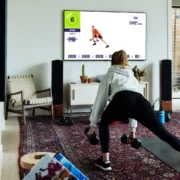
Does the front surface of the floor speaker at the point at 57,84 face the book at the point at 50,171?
yes

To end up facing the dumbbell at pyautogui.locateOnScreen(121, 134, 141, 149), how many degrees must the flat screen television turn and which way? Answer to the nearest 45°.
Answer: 0° — it already faces it

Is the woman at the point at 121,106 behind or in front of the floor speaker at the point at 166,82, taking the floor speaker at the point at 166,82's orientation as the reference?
in front

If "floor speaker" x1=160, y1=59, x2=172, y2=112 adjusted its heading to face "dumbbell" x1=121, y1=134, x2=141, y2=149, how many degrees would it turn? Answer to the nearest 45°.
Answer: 0° — it already faces it

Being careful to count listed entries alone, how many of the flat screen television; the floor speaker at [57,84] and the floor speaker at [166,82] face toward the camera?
3

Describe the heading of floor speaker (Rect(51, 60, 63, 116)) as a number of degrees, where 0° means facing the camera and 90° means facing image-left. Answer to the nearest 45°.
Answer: approximately 0°

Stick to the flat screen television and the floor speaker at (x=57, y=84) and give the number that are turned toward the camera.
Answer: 2

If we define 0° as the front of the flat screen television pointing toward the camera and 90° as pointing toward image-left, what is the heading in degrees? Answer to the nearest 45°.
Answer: approximately 0°

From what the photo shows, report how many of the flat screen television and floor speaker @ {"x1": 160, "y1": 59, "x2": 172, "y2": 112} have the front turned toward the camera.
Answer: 2
